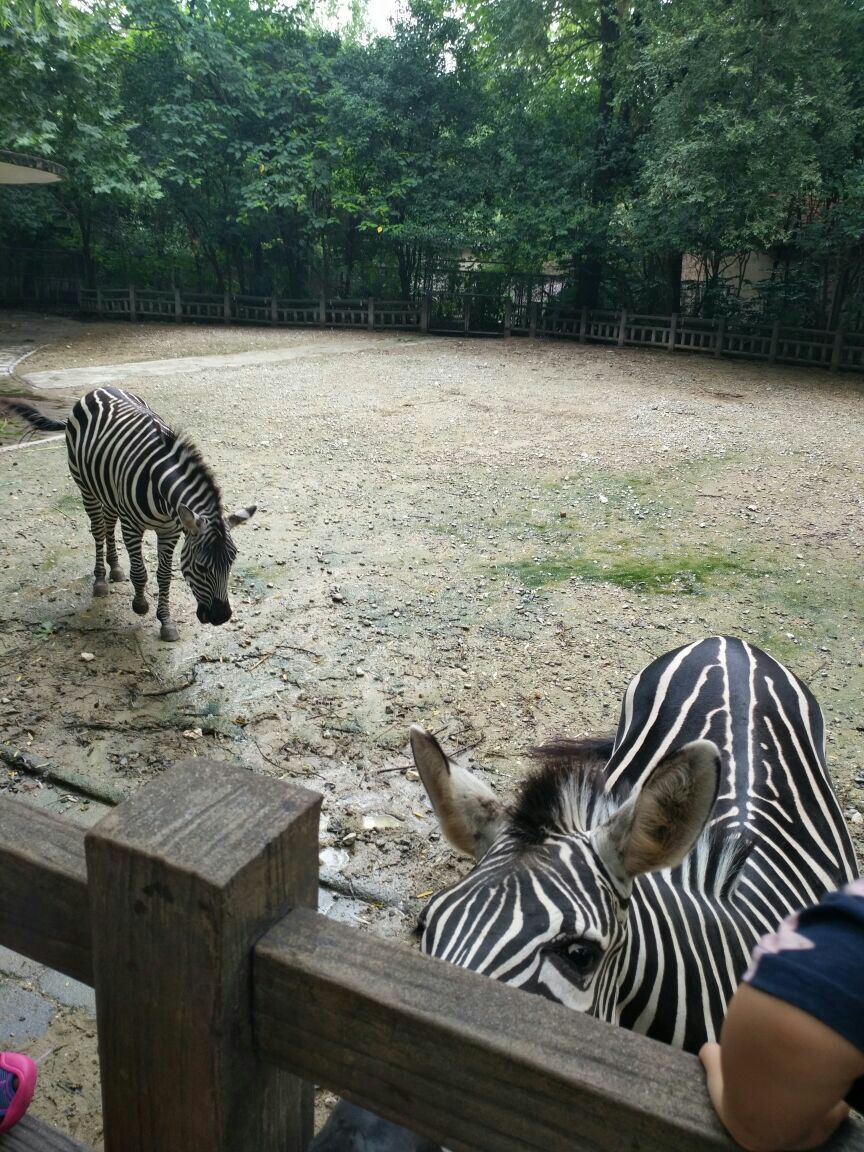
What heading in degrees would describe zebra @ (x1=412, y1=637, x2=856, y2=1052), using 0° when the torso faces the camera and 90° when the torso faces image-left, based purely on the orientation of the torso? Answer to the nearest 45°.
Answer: approximately 0°

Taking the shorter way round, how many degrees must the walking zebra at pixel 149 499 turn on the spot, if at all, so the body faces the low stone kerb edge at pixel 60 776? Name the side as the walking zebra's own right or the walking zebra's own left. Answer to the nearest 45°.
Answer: approximately 45° to the walking zebra's own right

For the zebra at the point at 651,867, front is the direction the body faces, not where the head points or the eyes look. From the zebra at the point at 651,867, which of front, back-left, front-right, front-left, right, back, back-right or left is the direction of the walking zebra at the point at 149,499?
back-right

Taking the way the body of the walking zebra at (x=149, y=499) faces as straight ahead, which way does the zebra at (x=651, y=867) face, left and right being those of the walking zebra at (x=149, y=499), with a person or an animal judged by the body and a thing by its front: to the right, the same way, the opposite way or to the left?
to the right

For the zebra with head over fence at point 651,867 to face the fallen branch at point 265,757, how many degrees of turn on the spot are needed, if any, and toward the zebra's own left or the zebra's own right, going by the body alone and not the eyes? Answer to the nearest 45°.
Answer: approximately 135° to the zebra's own right

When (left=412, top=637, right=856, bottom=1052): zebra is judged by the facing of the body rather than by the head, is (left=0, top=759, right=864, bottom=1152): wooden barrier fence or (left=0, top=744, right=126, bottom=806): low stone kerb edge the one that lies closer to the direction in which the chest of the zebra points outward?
the wooden barrier fence

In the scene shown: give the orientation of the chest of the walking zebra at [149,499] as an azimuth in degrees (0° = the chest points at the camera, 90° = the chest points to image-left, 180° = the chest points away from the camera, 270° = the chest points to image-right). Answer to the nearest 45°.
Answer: approximately 315°

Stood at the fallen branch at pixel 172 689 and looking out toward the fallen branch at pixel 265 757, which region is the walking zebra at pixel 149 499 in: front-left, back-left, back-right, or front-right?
back-left

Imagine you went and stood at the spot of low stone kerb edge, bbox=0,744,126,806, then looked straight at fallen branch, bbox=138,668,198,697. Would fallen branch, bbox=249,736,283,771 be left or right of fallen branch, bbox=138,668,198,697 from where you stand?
right

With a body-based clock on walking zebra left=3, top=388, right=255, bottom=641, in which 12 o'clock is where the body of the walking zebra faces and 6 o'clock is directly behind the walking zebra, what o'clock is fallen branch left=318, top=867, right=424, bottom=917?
The fallen branch is roughly at 1 o'clock from the walking zebra.

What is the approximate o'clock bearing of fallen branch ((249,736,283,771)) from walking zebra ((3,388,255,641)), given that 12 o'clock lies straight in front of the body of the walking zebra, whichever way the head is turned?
The fallen branch is roughly at 1 o'clock from the walking zebra.
